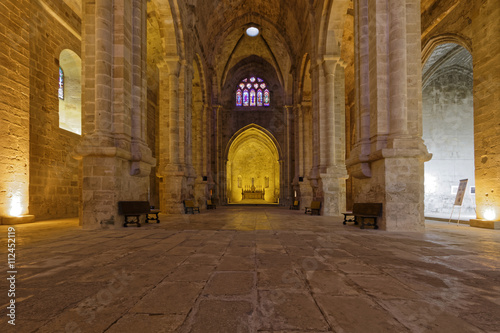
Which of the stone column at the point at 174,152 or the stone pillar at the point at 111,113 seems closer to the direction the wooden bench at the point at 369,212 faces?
the stone pillar

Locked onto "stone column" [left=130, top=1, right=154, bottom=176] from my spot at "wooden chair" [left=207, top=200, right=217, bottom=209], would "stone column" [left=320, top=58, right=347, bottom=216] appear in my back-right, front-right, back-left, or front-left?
front-left

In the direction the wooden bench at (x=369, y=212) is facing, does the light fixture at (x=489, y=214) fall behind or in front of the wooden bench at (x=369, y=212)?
behind

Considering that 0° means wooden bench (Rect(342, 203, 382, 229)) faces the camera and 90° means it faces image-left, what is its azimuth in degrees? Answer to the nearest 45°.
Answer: approximately 45°

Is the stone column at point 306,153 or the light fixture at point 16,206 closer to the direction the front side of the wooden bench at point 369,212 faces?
the light fixture

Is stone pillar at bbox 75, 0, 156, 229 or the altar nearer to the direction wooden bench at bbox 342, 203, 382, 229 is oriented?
the stone pillar

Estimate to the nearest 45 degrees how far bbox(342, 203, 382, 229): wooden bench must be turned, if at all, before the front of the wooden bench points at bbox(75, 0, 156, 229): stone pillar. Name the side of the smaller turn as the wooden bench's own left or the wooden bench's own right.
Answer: approximately 45° to the wooden bench's own right

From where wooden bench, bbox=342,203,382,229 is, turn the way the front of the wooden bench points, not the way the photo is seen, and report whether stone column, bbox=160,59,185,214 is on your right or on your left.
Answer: on your right

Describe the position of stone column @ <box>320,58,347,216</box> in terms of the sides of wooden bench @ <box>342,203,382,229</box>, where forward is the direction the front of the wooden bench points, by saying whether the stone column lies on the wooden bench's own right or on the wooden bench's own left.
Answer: on the wooden bench's own right
